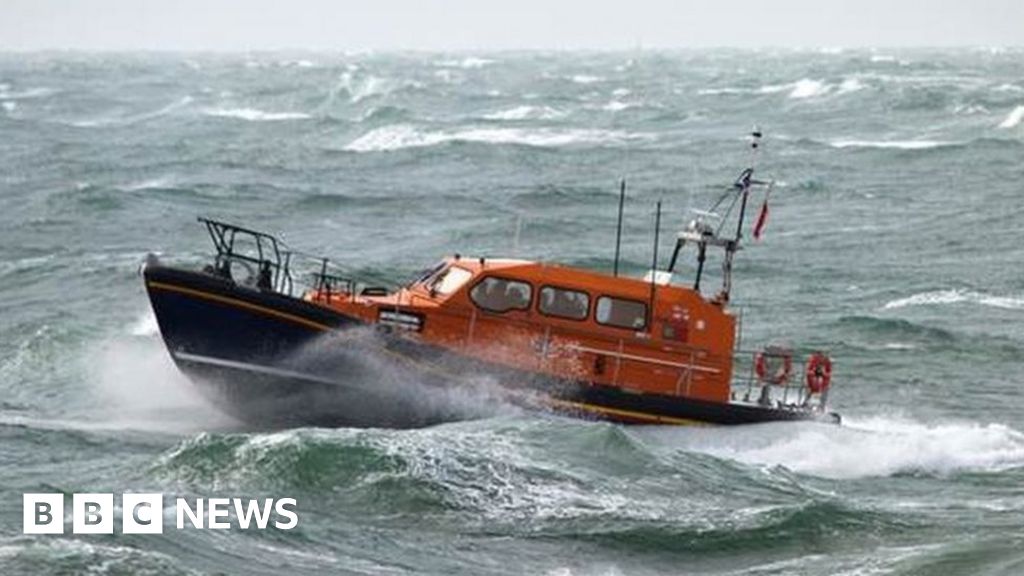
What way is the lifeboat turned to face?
to the viewer's left
